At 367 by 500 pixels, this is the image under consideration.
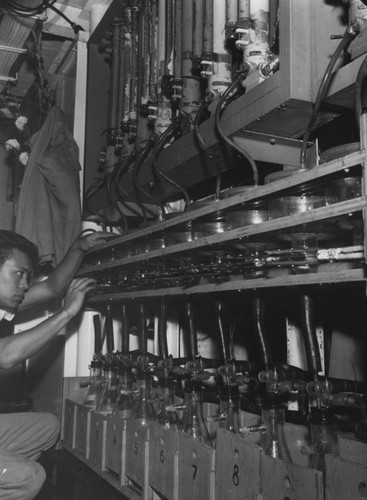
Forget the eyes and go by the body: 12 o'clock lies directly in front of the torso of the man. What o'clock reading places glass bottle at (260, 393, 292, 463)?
The glass bottle is roughly at 2 o'clock from the man.

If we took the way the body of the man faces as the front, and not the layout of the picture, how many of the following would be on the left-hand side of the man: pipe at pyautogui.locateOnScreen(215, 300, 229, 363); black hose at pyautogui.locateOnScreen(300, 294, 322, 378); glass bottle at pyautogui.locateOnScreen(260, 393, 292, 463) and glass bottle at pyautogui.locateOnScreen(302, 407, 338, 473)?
0

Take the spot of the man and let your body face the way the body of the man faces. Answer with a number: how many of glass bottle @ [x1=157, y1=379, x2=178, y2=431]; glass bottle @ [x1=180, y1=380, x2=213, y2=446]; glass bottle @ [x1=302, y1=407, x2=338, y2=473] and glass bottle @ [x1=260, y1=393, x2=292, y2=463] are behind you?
0

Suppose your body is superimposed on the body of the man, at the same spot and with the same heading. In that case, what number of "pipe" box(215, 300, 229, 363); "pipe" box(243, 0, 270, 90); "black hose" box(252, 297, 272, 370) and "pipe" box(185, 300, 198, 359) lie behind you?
0

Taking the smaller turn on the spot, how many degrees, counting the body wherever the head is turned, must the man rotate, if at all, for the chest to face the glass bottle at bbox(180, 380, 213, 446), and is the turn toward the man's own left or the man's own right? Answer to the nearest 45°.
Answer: approximately 45° to the man's own right

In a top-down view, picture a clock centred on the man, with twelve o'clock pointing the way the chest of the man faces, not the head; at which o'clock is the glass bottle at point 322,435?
The glass bottle is roughly at 2 o'clock from the man.

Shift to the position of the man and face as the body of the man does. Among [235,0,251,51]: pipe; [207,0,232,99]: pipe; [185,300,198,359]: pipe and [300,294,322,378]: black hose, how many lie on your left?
0

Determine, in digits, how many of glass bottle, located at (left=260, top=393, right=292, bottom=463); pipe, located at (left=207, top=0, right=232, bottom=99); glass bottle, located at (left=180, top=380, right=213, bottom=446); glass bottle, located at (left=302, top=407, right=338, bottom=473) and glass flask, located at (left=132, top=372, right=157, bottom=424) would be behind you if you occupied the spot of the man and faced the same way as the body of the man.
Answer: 0

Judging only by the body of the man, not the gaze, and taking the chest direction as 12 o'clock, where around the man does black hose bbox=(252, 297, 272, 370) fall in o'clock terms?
The black hose is roughly at 2 o'clock from the man.

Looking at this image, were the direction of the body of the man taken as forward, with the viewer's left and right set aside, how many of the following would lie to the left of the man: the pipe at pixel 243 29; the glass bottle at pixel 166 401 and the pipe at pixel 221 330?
0

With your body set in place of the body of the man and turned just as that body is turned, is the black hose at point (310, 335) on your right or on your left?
on your right

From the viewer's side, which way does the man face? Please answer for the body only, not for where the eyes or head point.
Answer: to the viewer's right
